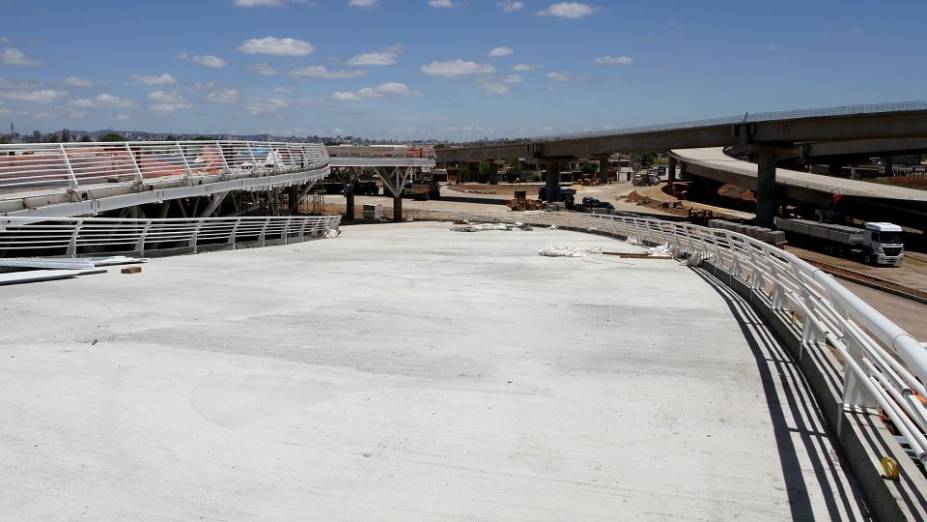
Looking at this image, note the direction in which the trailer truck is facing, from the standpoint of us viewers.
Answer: facing the viewer and to the right of the viewer

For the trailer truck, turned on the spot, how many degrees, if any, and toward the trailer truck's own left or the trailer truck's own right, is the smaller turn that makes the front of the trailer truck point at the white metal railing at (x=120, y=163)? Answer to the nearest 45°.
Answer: approximately 90° to the trailer truck's own right

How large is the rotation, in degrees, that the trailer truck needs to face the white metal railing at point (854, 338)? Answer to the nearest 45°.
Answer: approximately 45° to its right

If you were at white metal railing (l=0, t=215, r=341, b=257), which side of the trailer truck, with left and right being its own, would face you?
right
